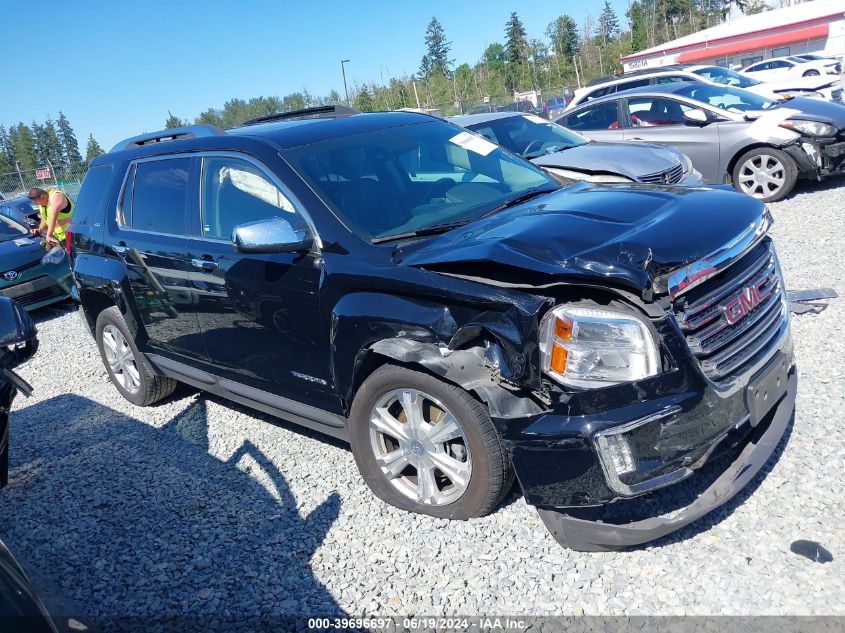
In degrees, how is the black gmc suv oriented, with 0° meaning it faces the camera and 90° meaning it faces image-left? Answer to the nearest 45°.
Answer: approximately 315°

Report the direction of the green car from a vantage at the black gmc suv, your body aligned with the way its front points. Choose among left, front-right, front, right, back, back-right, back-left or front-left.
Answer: back

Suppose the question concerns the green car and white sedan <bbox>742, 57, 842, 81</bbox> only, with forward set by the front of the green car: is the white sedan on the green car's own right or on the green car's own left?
on the green car's own left

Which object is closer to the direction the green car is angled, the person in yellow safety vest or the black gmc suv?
the black gmc suv

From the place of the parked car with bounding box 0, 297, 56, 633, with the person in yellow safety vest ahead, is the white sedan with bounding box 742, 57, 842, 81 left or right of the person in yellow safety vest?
right

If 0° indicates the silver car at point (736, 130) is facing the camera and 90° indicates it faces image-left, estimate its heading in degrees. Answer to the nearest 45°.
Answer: approximately 315°

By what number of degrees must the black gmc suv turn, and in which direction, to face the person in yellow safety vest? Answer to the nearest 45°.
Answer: approximately 180°

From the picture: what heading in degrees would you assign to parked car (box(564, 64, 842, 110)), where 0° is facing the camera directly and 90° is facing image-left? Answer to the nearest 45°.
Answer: approximately 315°
